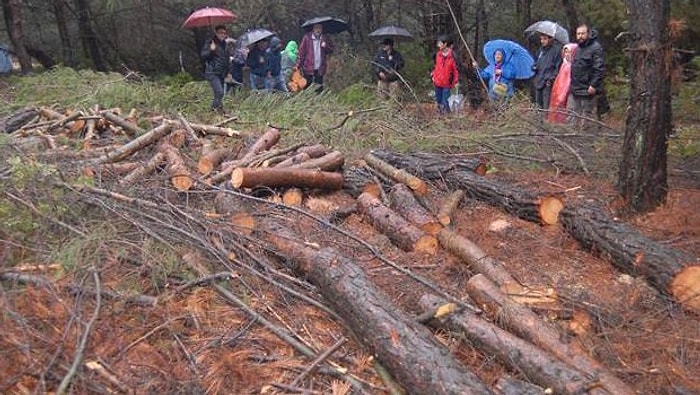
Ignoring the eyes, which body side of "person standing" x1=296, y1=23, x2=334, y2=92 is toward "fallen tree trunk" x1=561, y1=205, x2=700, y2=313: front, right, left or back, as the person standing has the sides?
front

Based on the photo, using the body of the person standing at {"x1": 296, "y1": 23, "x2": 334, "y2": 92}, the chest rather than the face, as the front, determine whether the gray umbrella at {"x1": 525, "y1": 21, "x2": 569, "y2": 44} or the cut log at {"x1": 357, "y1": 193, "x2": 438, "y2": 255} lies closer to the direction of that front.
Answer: the cut log

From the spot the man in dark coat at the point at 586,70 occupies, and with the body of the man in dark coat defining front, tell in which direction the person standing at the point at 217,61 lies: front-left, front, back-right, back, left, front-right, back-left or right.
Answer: front-right

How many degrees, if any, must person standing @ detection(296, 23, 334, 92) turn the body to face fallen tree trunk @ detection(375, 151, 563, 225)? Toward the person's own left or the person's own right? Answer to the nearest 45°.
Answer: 0° — they already face it

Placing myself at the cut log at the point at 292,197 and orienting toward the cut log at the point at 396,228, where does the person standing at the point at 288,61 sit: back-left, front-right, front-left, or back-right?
back-left

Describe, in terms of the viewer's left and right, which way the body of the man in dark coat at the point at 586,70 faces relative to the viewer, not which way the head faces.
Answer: facing the viewer and to the left of the viewer

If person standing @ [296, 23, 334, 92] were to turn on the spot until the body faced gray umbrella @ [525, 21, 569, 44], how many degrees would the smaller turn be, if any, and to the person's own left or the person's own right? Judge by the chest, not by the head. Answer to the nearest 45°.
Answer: approximately 45° to the person's own left

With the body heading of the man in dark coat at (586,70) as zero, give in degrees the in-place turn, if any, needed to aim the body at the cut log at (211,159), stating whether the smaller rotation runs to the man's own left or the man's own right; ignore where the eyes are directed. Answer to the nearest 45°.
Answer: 0° — they already face it

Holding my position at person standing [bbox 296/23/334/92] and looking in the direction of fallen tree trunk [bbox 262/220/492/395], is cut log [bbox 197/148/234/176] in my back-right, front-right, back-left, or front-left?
front-right

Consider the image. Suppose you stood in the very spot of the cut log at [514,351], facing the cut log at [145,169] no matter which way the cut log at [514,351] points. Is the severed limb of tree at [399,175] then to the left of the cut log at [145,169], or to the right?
right

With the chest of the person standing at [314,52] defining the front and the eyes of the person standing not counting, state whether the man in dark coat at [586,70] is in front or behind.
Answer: in front

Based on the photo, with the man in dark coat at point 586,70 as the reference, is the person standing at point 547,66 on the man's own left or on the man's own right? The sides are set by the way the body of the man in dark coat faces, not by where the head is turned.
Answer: on the man's own right

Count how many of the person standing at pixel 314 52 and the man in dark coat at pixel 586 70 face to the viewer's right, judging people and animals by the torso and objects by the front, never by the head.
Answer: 0

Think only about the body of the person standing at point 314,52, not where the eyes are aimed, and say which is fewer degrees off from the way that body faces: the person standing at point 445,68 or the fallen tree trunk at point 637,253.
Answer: the fallen tree trunk

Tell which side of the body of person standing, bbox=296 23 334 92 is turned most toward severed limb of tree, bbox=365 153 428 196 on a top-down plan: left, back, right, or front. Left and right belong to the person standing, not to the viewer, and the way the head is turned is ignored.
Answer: front

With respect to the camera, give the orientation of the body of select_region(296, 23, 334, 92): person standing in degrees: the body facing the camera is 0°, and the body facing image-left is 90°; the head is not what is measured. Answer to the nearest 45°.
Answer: approximately 0°

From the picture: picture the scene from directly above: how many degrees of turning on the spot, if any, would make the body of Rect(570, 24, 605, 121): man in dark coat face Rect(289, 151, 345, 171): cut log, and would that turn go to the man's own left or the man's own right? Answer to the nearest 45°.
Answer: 0° — they already face it

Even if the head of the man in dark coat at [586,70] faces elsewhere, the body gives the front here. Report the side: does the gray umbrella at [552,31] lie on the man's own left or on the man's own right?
on the man's own right
